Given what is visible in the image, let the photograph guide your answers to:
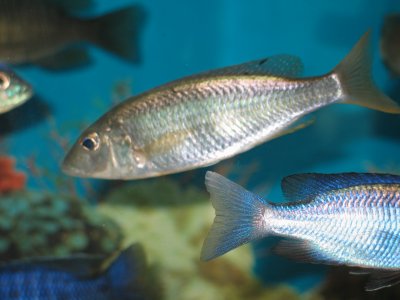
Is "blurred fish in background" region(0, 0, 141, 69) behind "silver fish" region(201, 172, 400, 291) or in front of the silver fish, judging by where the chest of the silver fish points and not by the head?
behind

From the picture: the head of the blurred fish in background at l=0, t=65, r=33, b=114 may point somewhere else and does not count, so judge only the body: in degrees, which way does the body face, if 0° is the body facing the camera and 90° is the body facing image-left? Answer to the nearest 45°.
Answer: approximately 270°

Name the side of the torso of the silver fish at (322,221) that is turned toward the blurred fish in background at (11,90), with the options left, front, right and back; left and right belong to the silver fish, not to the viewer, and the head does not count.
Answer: back

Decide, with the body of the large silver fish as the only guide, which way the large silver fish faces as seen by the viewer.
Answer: to the viewer's left

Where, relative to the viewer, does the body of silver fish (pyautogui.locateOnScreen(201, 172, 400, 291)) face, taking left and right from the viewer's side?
facing to the right of the viewer

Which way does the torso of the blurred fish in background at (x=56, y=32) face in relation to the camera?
to the viewer's left

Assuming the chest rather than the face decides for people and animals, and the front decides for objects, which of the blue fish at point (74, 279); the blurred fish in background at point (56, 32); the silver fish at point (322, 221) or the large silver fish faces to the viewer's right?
the silver fish

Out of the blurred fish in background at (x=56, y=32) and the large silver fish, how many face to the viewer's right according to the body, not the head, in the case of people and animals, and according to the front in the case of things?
0

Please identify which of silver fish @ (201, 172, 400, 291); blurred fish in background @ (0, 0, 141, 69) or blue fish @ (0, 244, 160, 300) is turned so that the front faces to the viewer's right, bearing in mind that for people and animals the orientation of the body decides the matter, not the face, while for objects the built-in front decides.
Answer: the silver fish

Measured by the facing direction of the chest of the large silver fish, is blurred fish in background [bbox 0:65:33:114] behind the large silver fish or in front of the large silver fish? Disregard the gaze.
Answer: in front

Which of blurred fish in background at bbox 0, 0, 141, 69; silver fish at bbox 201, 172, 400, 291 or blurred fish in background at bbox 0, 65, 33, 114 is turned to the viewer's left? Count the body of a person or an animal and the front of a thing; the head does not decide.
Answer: blurred fish in background at bbox 0, 0, 141, 69

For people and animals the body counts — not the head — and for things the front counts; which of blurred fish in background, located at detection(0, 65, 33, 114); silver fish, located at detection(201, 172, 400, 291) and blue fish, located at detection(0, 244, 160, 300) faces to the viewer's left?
the blue fish

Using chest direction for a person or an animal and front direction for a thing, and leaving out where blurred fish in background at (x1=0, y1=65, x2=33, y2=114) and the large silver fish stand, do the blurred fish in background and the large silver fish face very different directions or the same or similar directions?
very different directions
